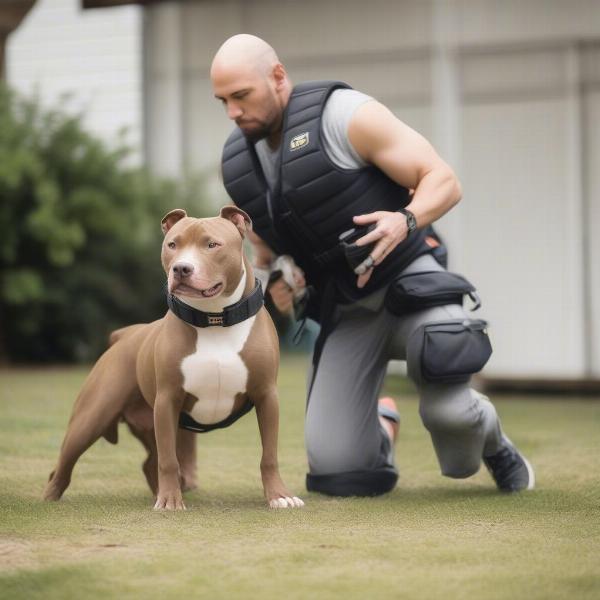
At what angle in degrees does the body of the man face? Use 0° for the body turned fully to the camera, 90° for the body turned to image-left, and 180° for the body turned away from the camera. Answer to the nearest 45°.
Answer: approximately 45°

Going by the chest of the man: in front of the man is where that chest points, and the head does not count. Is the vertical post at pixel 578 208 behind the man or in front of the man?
behind

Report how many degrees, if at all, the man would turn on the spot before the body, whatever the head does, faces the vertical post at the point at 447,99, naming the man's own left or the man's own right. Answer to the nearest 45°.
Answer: approximately 135° to the man's own right
